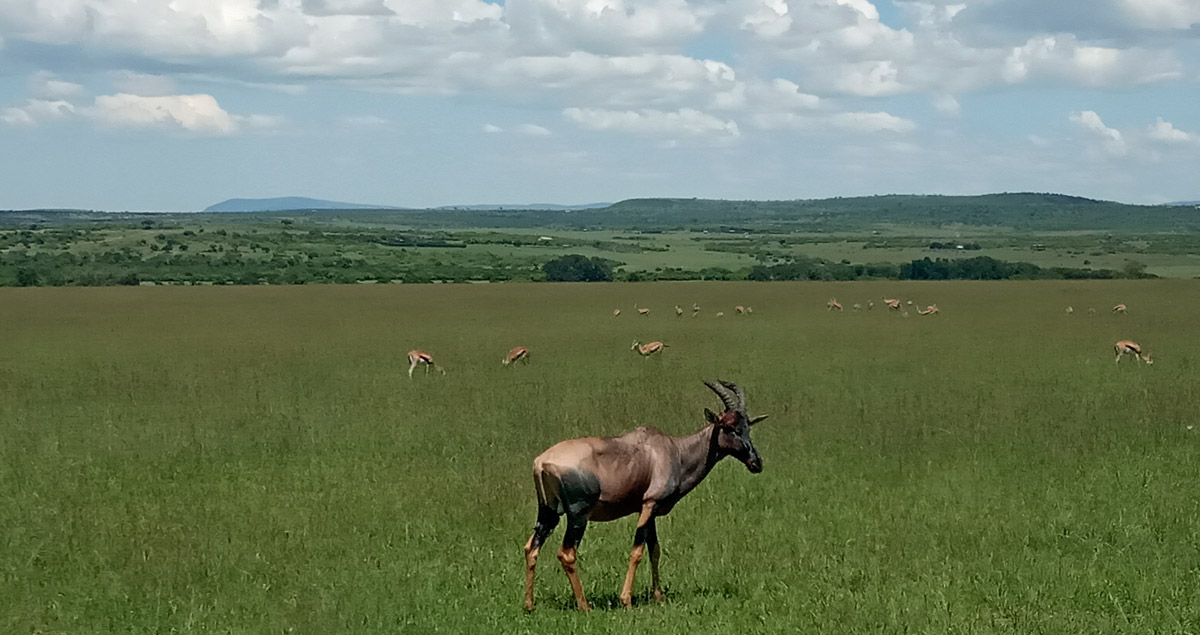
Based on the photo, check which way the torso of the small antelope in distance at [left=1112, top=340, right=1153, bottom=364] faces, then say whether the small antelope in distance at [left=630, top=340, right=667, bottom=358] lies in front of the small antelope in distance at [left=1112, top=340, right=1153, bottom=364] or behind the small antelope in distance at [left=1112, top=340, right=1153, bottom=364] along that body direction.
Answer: behind

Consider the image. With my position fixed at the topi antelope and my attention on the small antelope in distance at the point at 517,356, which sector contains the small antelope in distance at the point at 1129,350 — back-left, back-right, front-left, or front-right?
front-right

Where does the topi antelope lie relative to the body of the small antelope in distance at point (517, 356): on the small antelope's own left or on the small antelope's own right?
on the small antelope's own left

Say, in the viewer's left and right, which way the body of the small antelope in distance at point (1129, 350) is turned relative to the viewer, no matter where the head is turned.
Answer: facing to the right of the viewer

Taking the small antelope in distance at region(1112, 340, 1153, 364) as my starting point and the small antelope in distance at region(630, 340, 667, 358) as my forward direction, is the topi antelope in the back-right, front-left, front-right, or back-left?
front-left

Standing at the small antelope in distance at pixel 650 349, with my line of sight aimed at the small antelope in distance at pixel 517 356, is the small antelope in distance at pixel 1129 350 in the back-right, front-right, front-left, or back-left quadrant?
back-left

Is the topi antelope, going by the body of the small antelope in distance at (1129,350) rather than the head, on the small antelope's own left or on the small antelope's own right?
on the small antelope's own right

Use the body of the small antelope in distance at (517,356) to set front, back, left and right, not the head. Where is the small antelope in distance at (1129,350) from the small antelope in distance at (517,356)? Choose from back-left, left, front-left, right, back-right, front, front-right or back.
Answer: back

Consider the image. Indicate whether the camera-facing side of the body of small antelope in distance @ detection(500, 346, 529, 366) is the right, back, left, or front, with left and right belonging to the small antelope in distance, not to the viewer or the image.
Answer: left
